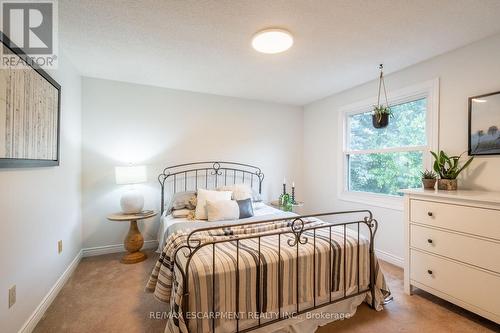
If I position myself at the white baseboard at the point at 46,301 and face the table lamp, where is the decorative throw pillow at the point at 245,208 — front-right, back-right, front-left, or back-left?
front-right

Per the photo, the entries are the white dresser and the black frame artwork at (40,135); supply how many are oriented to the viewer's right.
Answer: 1

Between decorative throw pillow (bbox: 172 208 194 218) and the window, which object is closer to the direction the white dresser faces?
the decorative throw pillow

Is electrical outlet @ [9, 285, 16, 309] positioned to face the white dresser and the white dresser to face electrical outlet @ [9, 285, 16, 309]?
yes

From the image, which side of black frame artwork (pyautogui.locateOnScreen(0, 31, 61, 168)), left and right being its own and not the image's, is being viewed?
right

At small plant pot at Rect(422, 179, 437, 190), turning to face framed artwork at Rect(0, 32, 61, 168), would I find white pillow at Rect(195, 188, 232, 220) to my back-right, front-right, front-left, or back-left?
front-right

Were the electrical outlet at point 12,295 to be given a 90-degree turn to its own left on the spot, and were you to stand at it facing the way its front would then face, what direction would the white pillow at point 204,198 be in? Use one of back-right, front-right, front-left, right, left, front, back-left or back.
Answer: front-right

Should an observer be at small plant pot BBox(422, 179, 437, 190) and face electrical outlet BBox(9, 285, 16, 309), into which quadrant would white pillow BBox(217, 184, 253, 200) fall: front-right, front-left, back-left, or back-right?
front-right

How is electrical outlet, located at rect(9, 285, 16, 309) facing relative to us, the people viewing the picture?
facing the viewer and to the right of the viewer

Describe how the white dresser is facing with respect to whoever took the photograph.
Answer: facing the viewer and to the left of the viewer

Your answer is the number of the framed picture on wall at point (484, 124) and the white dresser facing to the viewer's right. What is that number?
0

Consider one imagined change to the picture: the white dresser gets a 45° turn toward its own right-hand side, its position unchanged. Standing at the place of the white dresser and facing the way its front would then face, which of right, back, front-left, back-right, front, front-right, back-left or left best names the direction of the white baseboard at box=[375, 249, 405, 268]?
front-right

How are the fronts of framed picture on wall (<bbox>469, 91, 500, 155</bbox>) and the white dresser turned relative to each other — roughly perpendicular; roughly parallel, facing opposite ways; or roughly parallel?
roughly parallel

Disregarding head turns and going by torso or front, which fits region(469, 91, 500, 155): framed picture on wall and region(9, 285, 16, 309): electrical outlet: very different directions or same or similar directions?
very different directions

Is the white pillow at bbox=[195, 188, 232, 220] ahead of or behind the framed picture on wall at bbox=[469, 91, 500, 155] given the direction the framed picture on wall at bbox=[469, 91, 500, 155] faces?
ahead
